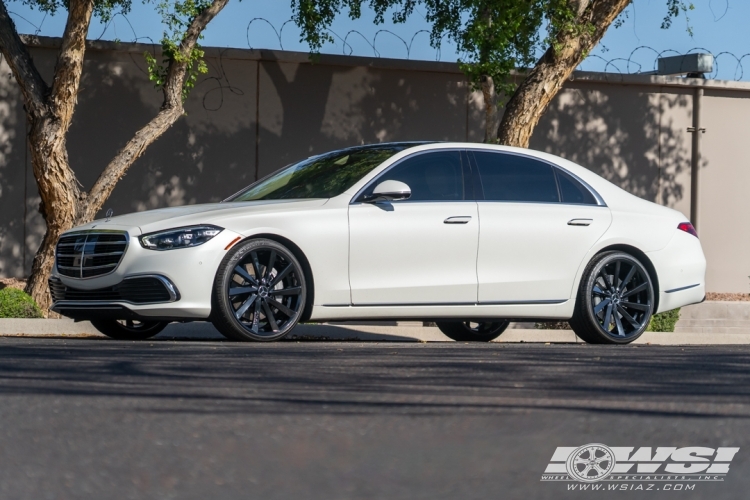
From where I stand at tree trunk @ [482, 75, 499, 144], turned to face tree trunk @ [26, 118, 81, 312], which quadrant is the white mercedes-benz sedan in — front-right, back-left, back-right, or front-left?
front-left

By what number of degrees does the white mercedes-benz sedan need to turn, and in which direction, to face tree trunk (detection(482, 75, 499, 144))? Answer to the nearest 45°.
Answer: approximately 135° to its right

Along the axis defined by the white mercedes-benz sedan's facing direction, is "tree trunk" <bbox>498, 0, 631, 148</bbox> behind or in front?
behind

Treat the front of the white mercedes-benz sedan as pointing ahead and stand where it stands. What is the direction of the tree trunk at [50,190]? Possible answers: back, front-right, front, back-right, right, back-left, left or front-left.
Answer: right

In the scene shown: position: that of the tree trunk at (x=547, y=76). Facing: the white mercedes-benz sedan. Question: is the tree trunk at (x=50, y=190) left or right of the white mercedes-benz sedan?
right

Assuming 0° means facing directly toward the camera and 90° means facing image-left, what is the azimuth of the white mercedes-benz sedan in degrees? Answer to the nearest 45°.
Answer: approximately 45°
